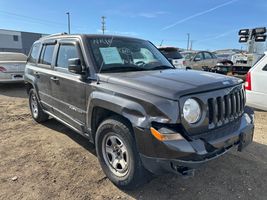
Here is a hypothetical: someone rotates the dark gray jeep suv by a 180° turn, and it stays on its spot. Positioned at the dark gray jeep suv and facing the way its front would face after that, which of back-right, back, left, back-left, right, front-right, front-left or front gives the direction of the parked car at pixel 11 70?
front

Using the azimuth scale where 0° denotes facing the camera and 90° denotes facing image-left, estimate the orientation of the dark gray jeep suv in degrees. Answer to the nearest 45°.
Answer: approximately 315°
